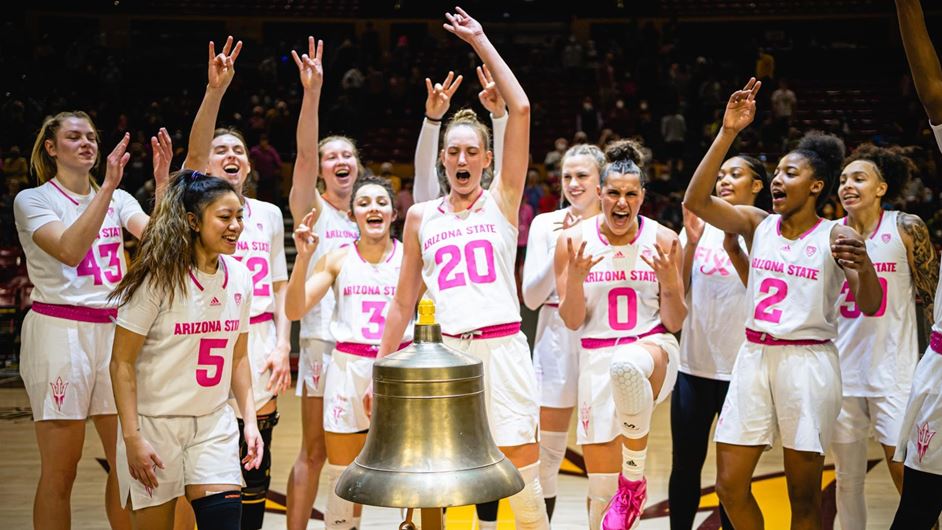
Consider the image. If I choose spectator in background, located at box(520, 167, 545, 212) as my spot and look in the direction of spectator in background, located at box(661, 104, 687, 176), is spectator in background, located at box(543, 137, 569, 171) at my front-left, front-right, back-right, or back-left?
front-left

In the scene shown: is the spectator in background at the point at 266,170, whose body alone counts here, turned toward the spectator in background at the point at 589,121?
no

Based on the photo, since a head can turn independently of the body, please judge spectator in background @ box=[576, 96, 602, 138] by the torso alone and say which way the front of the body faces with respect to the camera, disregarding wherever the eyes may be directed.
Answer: toward the camera

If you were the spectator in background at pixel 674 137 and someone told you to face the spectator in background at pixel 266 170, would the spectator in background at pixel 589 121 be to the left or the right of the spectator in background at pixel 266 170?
right

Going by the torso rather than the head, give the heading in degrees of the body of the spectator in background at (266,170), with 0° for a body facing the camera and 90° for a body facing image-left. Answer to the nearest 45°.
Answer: approximately 0°

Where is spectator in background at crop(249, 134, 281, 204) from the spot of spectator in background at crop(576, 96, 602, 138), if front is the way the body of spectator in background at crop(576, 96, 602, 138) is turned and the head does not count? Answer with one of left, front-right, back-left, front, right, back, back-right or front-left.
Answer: front-right

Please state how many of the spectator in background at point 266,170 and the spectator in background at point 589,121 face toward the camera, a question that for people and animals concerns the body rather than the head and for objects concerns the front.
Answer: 2

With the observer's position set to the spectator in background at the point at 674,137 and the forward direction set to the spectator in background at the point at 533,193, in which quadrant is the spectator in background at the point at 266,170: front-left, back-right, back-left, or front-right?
front-right

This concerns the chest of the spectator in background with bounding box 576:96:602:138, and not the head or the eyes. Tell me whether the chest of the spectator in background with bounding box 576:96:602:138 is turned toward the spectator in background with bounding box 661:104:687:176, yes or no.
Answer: no

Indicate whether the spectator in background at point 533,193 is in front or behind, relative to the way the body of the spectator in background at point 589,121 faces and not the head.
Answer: in front

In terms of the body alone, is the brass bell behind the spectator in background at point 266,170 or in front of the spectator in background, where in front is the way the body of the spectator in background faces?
in front

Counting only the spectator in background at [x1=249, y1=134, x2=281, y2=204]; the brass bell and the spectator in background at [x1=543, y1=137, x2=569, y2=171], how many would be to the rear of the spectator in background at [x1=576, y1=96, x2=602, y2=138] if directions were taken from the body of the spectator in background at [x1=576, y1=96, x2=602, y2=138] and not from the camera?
0

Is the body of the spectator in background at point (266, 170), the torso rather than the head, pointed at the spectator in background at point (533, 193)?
no

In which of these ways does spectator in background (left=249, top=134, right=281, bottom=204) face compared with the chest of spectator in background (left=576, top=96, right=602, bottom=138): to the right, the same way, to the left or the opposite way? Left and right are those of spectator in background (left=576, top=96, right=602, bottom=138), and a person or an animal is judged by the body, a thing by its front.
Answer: the same way

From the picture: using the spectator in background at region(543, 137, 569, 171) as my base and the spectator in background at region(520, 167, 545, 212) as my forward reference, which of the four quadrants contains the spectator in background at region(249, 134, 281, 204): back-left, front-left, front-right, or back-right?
front-right

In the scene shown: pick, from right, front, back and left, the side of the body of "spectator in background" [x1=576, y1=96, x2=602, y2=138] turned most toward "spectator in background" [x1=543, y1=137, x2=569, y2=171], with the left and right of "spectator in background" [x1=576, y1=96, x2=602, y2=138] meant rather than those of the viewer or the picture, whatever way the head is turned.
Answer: front

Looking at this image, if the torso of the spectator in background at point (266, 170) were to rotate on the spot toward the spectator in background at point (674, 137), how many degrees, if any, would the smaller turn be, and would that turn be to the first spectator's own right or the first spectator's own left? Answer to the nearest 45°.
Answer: approximately 90° to the first spectator's own left
